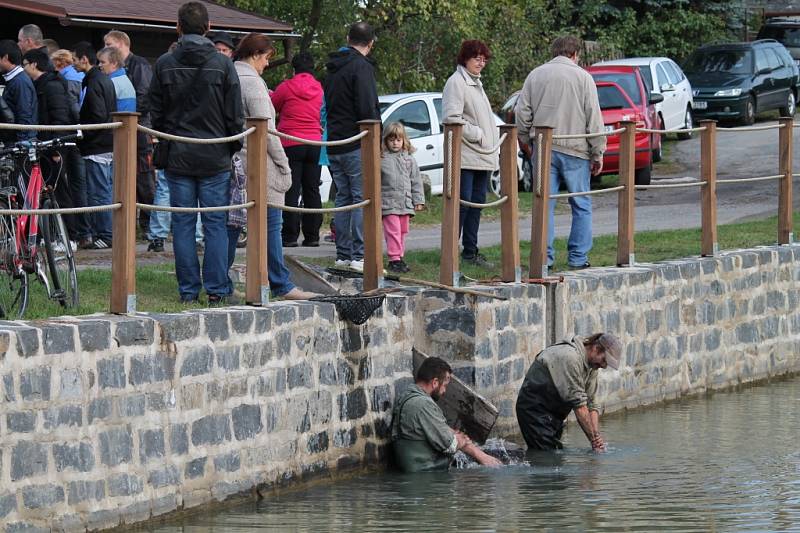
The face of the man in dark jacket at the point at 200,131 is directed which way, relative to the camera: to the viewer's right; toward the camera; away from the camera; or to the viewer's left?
away from the camera

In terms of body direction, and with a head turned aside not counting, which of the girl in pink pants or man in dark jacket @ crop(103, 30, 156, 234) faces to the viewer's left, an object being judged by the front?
the man in dark jacket

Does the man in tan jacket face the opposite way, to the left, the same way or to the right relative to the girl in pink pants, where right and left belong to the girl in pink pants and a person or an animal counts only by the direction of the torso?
the opposite way

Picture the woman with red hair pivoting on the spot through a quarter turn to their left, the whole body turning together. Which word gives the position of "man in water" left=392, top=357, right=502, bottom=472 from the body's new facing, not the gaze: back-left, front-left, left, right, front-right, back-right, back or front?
back-right

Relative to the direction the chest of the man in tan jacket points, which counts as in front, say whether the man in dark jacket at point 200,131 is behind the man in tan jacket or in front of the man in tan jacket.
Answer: behind

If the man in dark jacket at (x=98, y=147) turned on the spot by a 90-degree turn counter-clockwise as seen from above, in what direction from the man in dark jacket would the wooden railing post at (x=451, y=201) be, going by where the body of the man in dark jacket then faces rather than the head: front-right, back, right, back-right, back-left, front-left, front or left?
front-left

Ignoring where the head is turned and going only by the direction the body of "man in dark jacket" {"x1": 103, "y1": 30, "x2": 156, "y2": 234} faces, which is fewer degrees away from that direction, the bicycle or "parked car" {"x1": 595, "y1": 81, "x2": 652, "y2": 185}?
the bicycle

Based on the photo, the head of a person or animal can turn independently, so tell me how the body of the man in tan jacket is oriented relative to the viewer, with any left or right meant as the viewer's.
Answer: facing away from the viewer
